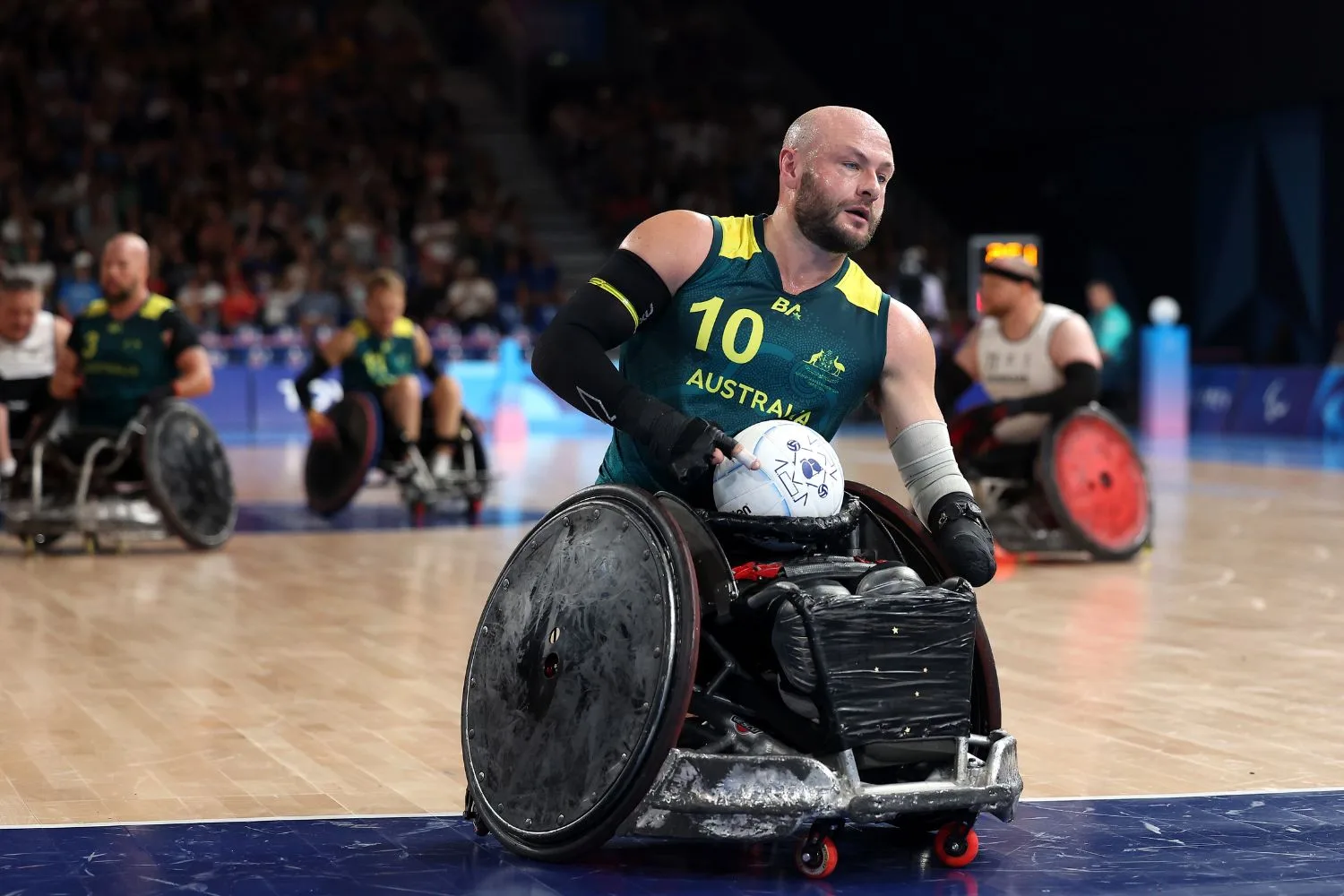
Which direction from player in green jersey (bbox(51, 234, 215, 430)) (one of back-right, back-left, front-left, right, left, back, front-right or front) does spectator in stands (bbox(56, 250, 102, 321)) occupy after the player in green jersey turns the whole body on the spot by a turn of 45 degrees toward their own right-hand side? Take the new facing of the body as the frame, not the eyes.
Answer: right

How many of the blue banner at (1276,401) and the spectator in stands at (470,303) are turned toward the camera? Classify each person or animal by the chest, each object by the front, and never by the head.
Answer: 2

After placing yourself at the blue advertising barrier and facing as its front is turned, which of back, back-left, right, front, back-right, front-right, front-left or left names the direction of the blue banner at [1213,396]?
left

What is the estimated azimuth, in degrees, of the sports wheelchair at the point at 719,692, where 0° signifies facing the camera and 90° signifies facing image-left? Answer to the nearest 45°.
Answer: approximately 315°

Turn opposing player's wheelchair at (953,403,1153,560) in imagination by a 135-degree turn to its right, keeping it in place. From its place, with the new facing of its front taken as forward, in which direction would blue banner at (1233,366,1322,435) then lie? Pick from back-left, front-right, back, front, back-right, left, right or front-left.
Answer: front

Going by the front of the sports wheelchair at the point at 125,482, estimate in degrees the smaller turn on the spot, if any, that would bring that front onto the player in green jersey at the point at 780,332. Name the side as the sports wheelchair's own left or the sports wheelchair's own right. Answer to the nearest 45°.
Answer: approximately 45° to the sports wheelchair's own left

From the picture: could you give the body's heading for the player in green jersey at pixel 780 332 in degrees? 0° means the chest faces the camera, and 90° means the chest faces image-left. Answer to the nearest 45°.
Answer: approximately 315°

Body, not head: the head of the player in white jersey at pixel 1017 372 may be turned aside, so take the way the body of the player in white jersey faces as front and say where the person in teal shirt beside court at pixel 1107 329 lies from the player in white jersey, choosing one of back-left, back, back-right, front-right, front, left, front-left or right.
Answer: back-right

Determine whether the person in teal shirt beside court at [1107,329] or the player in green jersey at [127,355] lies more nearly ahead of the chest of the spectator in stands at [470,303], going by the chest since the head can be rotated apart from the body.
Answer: the player in green jersey

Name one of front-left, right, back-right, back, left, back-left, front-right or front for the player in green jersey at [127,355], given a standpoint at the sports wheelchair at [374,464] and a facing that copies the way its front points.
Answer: right
